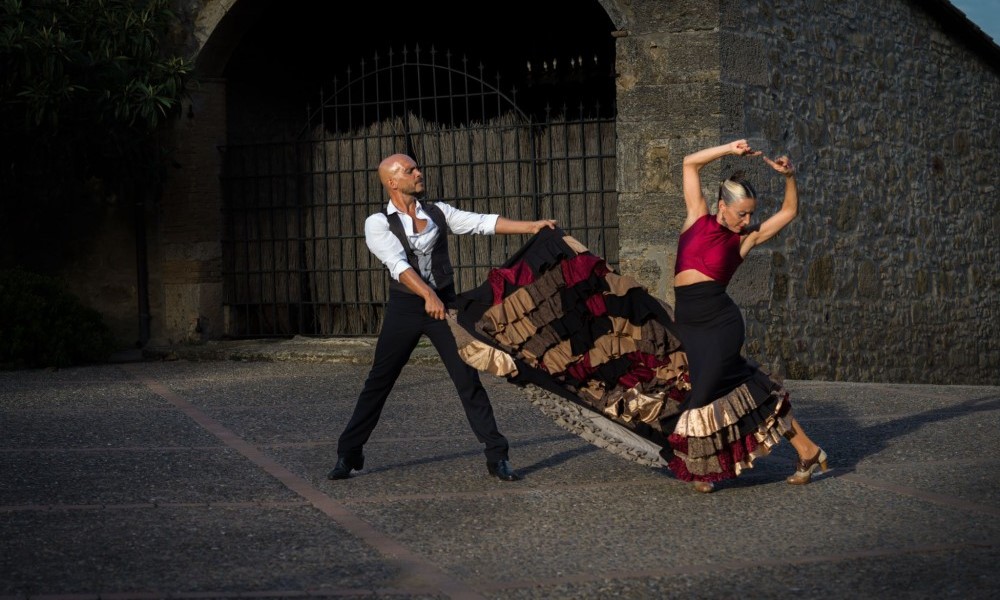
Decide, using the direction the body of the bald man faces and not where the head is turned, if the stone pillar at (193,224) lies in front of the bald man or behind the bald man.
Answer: behind

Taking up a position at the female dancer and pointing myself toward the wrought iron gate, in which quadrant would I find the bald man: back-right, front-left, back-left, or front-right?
front-left

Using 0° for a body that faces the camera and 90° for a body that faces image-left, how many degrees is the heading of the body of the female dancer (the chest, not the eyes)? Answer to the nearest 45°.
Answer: approximately 45°

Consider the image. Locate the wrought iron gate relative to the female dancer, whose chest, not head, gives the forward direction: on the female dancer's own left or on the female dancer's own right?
on the female dancer's own right

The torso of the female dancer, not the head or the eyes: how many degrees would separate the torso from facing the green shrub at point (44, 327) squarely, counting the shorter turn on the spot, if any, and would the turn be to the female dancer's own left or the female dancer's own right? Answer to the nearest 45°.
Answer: approximately 90° to the female dancer's own right

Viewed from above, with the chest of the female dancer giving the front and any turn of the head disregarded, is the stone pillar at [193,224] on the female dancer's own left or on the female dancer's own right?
on the female dancer's own right

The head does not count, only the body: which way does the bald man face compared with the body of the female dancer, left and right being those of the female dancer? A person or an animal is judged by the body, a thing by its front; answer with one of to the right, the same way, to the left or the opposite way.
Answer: to the left

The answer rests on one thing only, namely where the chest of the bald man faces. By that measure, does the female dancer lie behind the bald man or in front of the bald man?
in front

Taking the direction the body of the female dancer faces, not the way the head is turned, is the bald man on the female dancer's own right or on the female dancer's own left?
on the female dancer's own right

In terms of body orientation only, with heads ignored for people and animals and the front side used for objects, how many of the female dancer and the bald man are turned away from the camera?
0

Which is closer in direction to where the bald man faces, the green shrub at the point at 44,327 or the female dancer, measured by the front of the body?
the female dancer

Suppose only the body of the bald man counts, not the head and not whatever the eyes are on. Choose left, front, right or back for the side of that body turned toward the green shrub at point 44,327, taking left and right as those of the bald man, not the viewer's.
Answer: back

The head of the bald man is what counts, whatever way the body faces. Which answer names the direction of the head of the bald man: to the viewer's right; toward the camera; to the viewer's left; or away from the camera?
to the viewer's right

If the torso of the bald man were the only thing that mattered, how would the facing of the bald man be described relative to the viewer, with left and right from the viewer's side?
facing the viewer and to the right of the viewer

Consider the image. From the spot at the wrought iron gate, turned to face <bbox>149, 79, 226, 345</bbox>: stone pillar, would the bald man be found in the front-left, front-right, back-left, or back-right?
back-left

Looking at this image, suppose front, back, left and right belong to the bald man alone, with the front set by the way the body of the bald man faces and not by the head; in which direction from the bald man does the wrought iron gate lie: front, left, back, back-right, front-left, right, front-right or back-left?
back-left
